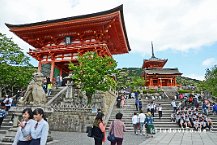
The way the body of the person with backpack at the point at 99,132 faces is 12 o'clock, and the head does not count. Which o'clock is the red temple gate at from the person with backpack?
The red temple gate is roughly at 10 o'clock from the person with backpack.

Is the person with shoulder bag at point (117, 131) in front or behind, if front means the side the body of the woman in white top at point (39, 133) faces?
behind

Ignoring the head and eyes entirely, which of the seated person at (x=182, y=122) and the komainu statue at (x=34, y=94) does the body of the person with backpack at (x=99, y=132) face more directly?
the seated person

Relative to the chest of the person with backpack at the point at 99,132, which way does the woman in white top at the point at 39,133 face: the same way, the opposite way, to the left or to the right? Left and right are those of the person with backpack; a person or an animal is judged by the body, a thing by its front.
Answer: the opposite way

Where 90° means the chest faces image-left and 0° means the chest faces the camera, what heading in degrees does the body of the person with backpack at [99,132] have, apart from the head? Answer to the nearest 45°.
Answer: approximately 225°

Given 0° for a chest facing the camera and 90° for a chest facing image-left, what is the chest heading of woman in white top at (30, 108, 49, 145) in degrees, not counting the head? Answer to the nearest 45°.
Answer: approximately 45°

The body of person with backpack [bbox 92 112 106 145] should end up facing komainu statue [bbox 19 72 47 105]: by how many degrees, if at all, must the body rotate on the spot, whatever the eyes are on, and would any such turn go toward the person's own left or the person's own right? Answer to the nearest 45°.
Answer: approximately 90° to the person's own left
